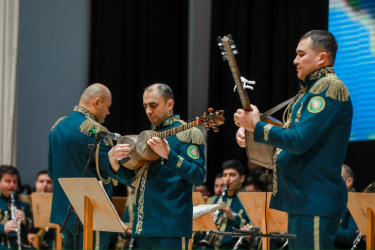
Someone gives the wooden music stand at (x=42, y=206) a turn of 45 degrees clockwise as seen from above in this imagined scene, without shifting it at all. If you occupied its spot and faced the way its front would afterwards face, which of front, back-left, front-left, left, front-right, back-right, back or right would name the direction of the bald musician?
back-right

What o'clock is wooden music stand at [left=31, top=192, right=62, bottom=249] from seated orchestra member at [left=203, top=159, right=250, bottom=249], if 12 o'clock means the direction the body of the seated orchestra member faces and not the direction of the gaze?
The wooden music stand is roughly at 1 o'clock from the seated orchestra member.

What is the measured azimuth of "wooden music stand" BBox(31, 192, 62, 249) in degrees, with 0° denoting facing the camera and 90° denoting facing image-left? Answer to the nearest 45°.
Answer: approximately 180°

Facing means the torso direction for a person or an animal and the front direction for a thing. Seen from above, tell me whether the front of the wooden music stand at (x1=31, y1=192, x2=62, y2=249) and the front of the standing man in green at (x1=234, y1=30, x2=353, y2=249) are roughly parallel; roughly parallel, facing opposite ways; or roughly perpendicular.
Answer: roughly perpendicular

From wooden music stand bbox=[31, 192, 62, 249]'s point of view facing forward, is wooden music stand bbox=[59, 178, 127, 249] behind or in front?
behind

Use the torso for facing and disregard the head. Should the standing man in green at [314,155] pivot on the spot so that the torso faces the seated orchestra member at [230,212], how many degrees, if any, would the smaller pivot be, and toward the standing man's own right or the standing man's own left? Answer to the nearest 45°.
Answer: approximately 90° to the standing man's own right

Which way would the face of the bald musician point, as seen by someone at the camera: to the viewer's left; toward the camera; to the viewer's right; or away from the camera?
to the viewer's right

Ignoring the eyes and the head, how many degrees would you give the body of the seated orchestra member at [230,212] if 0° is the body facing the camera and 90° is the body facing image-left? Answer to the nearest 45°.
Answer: approximately 45°

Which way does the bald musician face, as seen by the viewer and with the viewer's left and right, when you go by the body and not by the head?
facing away from the viewer and to the right of the viewer

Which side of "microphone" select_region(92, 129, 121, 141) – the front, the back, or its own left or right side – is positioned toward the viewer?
right

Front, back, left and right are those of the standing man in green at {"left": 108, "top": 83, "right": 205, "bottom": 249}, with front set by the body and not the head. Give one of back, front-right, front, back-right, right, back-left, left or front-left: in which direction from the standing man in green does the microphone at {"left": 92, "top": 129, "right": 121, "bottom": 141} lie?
right

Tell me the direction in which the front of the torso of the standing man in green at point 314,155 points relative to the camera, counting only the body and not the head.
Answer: to the viewer's left
